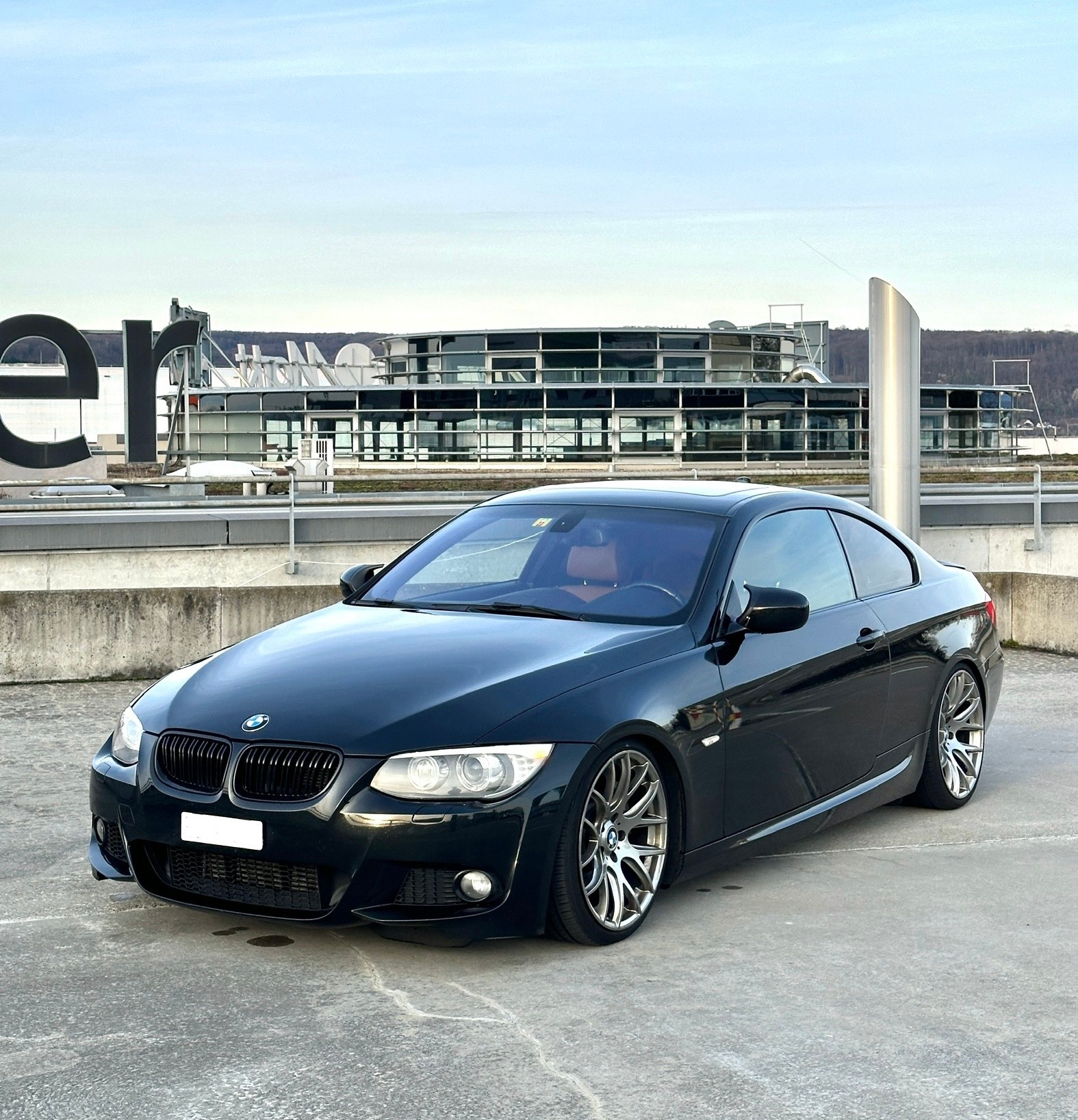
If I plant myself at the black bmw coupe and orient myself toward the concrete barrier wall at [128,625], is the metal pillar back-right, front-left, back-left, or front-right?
front-right

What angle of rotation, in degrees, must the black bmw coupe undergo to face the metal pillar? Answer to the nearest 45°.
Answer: approximately 135° to its right

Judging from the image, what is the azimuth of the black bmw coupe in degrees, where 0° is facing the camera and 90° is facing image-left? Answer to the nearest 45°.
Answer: approximately 45°

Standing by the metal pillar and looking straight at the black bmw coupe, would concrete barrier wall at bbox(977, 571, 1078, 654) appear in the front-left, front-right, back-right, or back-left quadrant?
front-left

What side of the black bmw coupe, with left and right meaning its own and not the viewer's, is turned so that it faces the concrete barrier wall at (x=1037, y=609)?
back
